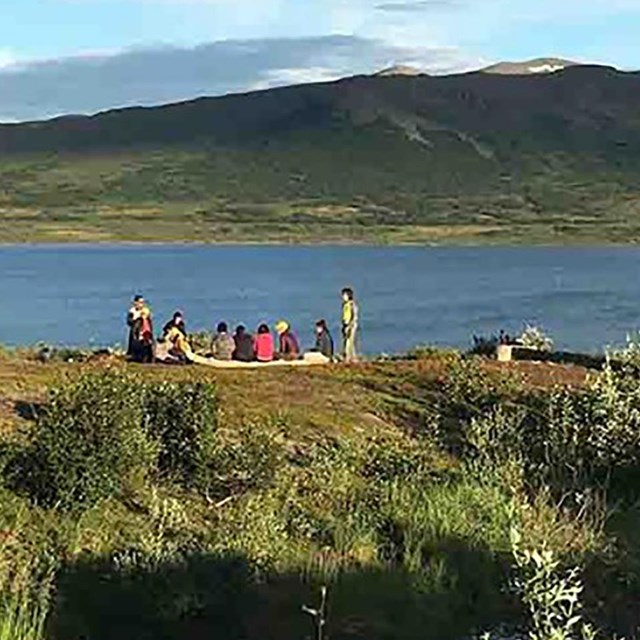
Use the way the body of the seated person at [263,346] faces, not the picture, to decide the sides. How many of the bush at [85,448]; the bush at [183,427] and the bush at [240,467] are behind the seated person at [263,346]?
3

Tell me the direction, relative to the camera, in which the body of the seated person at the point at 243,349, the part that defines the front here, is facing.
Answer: away from the camera

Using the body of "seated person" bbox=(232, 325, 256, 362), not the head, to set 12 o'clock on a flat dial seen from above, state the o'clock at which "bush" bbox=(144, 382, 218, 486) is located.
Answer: The bush is roughly at 6 o'clock from the seated person.

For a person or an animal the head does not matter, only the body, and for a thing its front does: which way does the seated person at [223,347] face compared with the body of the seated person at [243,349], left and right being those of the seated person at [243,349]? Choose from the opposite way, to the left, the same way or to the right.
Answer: the same way

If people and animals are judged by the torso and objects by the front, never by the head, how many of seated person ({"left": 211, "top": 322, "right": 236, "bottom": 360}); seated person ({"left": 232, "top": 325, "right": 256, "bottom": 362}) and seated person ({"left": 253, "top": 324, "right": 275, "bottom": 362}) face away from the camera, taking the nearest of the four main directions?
3

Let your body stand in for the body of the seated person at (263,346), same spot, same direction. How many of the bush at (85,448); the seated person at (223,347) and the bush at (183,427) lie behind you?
2

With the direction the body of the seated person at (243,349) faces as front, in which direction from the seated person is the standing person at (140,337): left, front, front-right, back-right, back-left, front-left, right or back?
left

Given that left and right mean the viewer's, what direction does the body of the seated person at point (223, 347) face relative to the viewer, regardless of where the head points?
facing away from the viewer

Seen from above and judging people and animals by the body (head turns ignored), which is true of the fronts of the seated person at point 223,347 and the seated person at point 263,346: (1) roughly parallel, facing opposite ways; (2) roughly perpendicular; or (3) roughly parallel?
roughly parallel

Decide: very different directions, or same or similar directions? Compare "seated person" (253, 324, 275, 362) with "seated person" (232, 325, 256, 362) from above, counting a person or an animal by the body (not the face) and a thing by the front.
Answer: same or similar directions

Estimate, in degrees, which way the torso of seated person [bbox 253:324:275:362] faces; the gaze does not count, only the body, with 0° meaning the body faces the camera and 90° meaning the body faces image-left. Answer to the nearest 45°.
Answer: approximately 180°
